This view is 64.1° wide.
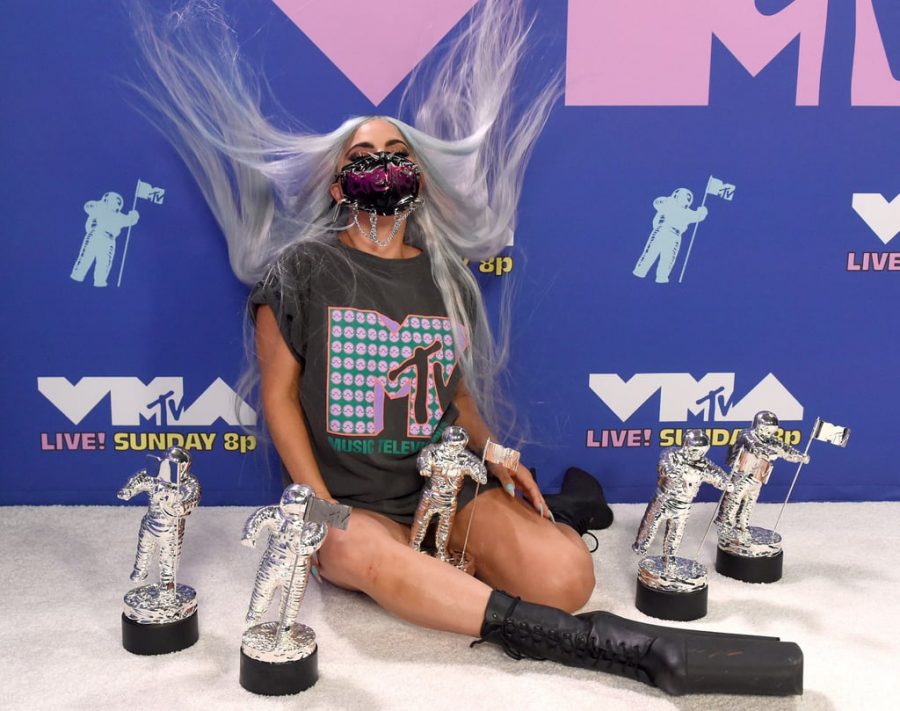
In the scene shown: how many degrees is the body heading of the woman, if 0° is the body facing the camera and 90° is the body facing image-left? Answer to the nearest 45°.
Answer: approximately 0°

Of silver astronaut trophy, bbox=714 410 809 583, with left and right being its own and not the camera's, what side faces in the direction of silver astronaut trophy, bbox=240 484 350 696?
right

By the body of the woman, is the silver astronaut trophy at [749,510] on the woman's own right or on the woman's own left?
on the woman's own left

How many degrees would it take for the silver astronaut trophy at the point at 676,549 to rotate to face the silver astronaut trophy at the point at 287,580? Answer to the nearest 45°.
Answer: approximately 90° to its right

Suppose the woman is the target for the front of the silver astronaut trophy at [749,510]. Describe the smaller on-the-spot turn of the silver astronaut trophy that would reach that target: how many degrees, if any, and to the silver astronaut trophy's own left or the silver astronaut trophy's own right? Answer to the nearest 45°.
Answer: approximately 135° to the silver astronaut trophy's own right

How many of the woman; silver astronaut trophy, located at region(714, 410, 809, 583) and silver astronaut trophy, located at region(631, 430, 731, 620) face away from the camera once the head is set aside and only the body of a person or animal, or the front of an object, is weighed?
0

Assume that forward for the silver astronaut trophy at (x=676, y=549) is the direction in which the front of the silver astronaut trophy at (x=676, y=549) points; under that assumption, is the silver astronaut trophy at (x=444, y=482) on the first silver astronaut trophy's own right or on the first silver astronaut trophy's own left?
on the first silver astronaut trophy's own right

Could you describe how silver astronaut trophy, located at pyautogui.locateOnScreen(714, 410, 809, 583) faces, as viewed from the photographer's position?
facing the viewer and to the right of the viewer

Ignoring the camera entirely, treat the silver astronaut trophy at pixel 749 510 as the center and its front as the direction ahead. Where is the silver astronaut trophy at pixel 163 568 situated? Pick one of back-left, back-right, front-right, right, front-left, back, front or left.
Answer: right
